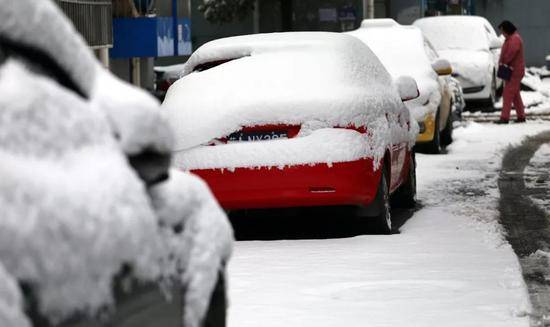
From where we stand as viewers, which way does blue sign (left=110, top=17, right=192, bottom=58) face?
facing the viewer

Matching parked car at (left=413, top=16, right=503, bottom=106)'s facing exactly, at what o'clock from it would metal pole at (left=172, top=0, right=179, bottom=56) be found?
The metal pole is roughly at 3 o'clock from the parked car.

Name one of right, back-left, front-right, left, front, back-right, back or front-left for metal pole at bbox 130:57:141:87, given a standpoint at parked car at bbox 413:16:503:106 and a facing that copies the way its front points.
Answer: right

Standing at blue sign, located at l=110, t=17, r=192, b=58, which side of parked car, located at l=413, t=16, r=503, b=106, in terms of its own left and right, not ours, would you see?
right

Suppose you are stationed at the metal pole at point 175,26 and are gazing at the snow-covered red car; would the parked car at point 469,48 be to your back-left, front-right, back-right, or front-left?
front-left

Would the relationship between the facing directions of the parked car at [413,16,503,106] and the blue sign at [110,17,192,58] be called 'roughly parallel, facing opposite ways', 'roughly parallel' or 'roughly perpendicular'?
roughly parallel

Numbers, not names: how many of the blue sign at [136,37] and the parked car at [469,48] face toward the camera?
2

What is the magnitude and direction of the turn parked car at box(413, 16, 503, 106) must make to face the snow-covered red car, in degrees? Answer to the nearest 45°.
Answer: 0° — it already faces it

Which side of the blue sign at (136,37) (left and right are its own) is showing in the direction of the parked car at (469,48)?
left

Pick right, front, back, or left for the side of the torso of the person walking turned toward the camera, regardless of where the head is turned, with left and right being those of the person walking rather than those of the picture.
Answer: left

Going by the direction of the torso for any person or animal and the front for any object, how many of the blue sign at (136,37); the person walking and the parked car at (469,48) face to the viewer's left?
1

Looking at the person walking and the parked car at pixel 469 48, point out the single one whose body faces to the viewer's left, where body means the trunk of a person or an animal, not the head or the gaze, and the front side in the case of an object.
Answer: the person walking

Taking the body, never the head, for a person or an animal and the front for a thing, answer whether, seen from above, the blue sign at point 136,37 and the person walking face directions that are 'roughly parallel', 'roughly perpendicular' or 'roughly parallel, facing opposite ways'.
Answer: roughly perpendicular

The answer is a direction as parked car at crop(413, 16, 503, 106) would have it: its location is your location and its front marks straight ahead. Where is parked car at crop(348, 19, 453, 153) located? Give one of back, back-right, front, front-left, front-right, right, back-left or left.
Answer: front

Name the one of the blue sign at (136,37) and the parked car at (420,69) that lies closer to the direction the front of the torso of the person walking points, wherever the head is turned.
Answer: the blue sign

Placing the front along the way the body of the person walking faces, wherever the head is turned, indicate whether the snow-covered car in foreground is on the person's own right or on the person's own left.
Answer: on the person's own left

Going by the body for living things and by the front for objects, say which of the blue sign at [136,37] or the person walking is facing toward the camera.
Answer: the blue sign

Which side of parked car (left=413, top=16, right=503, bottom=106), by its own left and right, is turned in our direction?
front

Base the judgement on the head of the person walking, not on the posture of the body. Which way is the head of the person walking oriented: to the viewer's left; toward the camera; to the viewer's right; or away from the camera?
to the viewer's left
